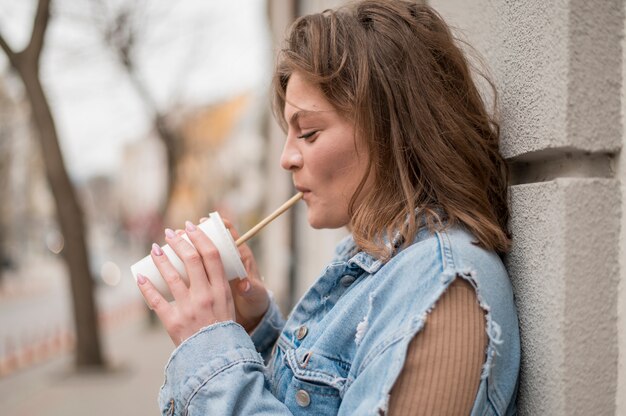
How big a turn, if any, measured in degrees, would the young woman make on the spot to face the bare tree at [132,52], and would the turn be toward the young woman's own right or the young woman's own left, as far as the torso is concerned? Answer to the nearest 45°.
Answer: approximately 90° to the young woman's own right

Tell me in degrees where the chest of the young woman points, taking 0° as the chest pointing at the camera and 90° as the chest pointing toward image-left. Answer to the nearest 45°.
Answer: approximately 90°

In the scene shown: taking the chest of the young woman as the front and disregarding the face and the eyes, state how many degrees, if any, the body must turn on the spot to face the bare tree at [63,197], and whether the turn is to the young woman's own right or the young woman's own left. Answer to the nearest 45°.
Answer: approximately 45° to the young woman's own right

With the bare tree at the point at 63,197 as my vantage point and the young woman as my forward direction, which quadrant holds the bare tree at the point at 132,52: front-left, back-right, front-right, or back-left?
back-left

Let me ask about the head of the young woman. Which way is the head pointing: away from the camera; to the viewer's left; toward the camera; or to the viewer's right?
to the viewer's left
